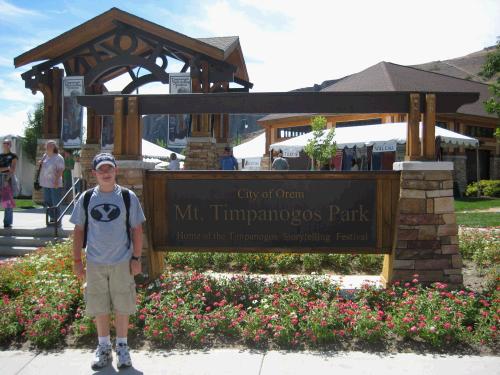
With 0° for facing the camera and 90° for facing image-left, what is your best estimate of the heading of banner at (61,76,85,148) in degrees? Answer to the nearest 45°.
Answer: approximately 0°

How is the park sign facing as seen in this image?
toward the camera

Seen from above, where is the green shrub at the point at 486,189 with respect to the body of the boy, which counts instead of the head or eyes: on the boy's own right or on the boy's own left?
on the boy's own left

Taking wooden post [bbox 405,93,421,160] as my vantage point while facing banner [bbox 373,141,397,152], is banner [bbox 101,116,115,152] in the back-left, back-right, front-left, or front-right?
front-left

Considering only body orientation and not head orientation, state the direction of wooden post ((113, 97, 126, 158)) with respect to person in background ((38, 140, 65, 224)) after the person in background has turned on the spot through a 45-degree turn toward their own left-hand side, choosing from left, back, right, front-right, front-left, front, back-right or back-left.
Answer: front

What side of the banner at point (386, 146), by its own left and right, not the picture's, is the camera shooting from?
front

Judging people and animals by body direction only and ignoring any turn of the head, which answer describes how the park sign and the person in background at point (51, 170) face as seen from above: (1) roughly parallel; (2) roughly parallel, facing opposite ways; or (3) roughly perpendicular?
roughly parallel

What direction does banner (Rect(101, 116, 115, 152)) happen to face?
toward the camera

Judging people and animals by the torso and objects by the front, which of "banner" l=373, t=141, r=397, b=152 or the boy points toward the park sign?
the banner

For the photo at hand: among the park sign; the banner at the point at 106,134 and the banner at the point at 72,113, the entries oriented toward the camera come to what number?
3

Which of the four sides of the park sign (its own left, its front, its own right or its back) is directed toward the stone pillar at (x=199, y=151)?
back

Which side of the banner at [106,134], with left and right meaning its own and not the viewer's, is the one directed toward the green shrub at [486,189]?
left

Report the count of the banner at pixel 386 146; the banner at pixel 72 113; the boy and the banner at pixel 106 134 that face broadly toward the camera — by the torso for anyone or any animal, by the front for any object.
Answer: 4

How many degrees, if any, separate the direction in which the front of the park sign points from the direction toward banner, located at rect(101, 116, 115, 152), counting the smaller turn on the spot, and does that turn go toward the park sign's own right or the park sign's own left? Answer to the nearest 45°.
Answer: approximately 135° to the park sign's own right

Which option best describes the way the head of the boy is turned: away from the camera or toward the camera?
toward the camera
